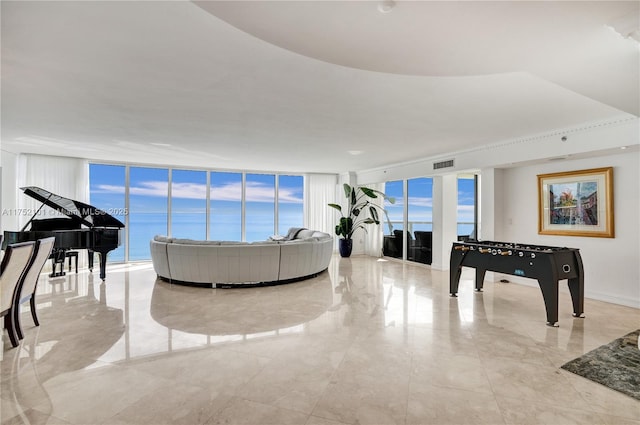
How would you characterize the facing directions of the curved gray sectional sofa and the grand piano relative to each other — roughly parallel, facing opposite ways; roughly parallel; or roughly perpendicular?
roughly perpendicular

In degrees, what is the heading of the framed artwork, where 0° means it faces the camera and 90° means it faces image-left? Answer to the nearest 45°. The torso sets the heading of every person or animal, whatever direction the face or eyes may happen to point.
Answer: approximately 45°

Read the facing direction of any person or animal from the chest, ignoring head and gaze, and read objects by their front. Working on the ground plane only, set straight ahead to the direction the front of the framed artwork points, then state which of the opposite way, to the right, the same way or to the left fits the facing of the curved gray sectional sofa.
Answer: to the right
